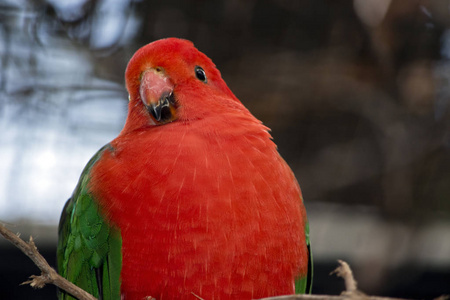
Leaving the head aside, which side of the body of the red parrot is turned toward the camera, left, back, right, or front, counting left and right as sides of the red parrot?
front

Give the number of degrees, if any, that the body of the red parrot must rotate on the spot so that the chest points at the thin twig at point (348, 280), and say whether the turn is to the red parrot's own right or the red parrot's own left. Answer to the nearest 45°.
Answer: approximately 45° to the red parrot's own left
